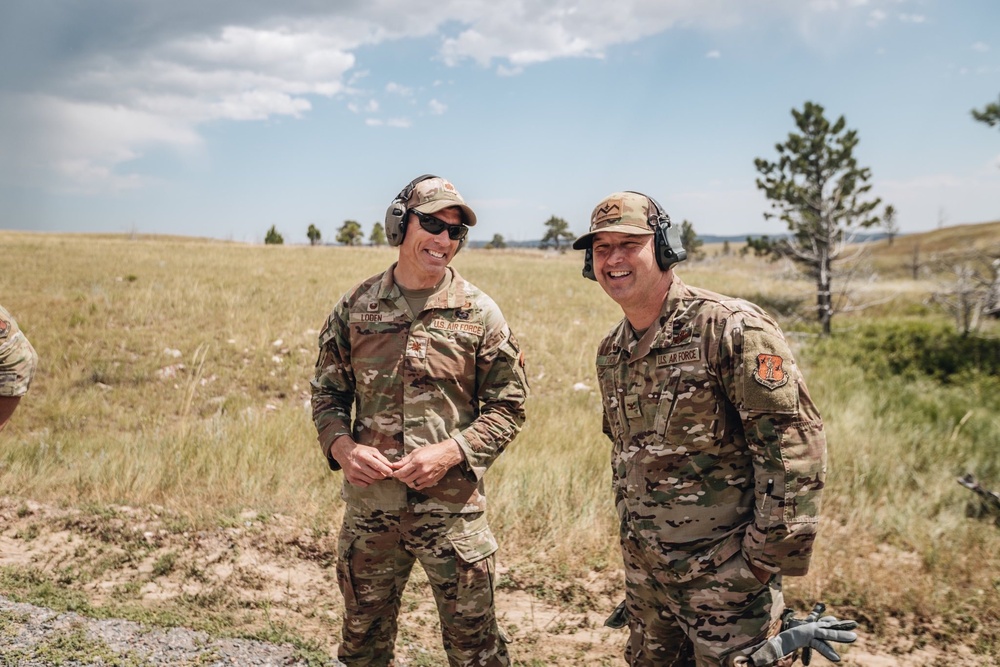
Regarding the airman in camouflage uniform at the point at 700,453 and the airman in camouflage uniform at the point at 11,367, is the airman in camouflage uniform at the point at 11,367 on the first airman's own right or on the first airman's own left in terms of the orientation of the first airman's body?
on the first airman's own right

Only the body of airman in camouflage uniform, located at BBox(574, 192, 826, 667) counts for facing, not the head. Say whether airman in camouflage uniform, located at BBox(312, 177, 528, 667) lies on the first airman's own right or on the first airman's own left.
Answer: on the first airman's own right

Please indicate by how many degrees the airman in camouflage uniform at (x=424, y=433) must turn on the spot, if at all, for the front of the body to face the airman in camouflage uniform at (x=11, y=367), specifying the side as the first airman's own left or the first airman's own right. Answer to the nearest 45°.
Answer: approximately 90° to the first airman's own right

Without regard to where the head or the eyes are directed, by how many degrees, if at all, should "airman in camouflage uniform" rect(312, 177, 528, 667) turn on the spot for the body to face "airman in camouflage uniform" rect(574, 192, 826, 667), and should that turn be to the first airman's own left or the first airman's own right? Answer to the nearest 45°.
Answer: approximately 45° to the first airman's own left

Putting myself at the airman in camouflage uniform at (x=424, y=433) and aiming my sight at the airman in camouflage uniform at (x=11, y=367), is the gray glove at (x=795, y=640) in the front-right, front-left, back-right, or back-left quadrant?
back-left

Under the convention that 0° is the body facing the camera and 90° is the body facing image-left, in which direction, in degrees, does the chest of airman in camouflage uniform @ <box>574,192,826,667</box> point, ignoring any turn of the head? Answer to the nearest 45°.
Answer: approximately 45°

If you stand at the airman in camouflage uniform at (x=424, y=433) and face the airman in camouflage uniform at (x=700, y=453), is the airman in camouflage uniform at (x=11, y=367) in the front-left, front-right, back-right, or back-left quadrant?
back-right
